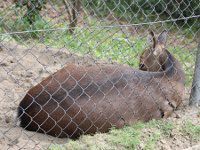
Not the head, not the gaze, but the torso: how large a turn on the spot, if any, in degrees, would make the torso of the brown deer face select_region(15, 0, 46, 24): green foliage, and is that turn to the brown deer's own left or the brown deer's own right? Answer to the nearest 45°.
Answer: approximately 45° to the brown deer's own left

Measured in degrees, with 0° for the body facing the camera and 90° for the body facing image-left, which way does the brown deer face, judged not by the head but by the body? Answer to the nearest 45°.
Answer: approximately 225°
